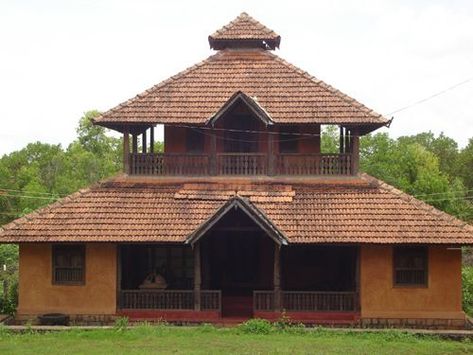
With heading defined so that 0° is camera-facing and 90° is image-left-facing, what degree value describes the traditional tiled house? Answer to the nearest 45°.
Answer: approximately 0°

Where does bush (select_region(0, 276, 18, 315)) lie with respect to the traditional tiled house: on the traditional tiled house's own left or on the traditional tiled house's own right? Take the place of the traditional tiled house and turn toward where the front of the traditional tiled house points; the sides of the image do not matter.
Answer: on the traditional tiled house's own right

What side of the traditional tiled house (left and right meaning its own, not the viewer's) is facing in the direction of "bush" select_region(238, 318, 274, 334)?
front
